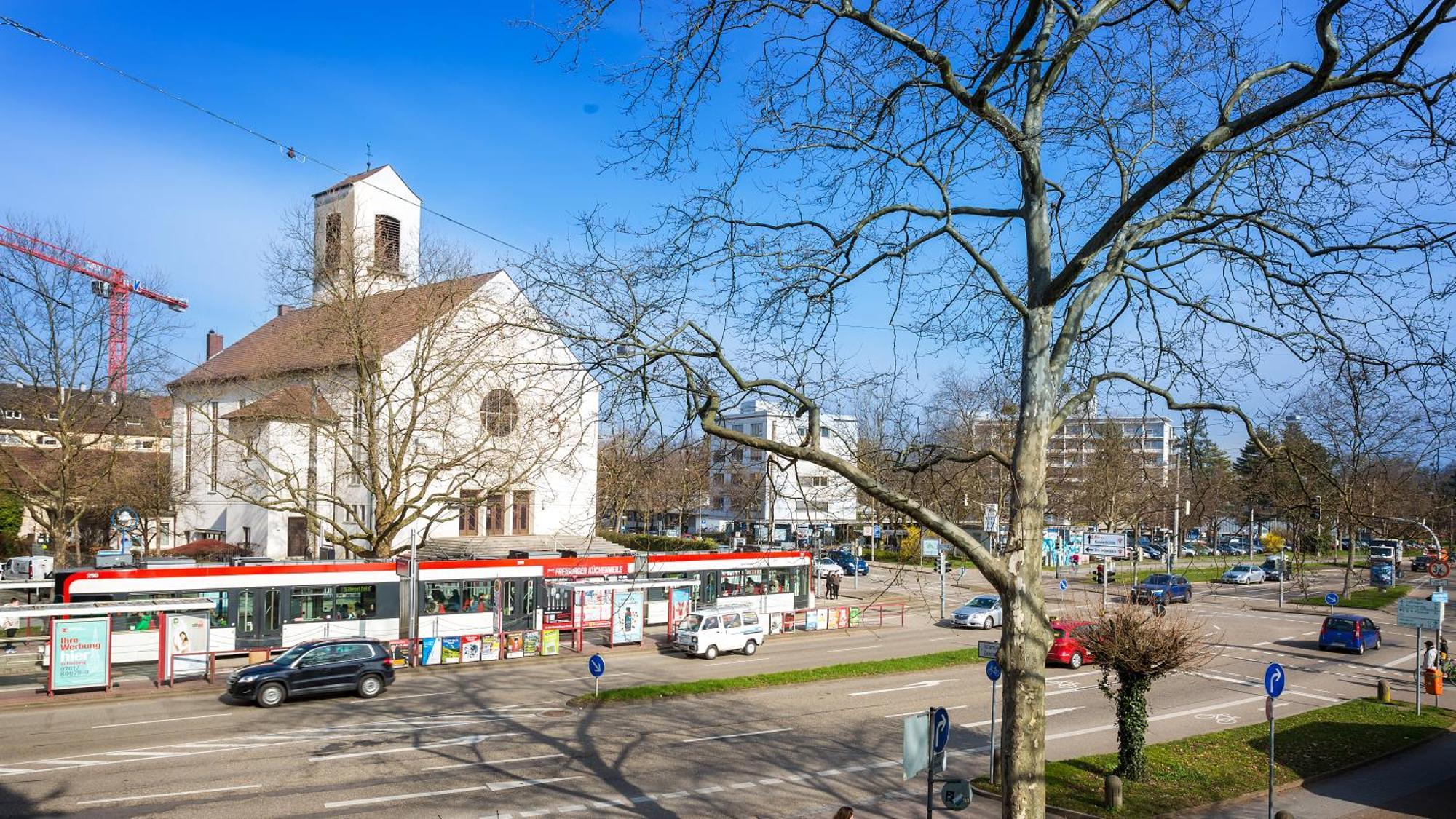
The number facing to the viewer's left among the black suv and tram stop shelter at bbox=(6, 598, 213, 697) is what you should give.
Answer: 1

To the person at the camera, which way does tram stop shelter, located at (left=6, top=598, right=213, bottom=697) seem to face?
facing away from the viewer

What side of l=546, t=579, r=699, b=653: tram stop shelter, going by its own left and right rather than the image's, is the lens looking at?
back

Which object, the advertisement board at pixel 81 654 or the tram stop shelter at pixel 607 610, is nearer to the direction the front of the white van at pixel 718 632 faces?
the advertisement board

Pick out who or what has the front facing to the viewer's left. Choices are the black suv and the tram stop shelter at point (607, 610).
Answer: the black suv

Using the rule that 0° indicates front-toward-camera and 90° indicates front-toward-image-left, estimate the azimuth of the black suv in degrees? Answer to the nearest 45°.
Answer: approximately 90°

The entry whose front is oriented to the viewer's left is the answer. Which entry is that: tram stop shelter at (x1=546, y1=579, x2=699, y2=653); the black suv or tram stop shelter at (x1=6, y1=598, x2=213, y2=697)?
the black suv

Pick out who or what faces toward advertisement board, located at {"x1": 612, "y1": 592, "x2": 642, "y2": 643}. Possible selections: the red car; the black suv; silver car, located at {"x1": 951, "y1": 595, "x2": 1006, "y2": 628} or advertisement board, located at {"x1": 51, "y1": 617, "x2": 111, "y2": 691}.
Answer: the silver car

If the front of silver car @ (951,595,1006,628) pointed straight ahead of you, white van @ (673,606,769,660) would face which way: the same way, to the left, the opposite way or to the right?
the same way

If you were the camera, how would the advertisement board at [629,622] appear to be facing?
facing the viewer

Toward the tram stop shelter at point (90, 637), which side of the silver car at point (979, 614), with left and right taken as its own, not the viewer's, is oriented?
front

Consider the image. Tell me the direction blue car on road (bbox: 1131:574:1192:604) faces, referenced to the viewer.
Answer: facing the viewer and to the left of the viewer
